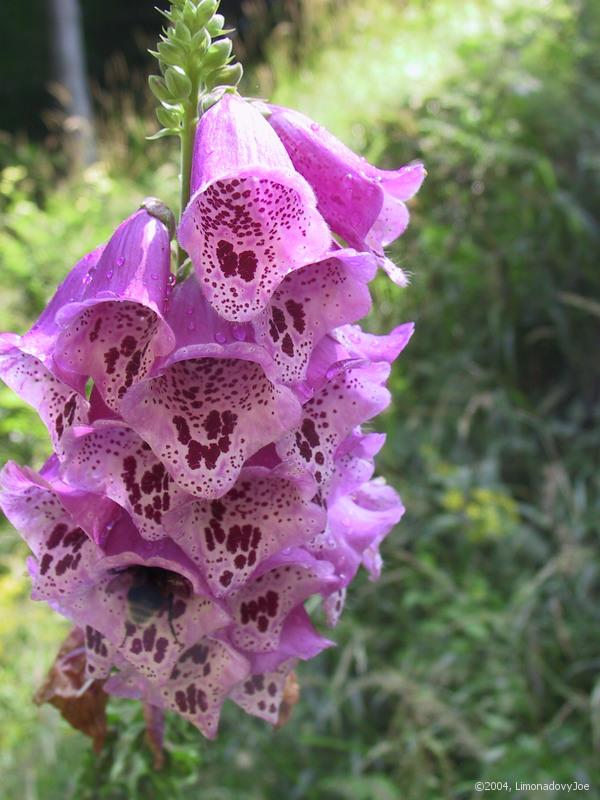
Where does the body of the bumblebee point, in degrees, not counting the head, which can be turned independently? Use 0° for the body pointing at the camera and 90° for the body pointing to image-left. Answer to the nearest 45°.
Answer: approximately 180°
